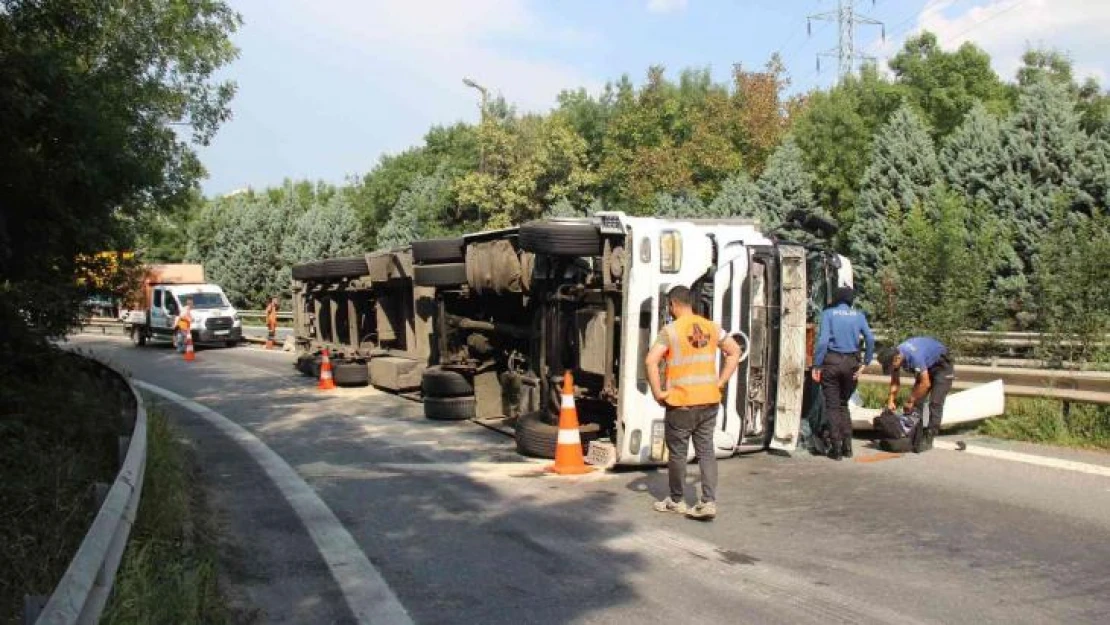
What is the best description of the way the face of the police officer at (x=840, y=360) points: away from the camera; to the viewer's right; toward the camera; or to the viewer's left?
away from the camera

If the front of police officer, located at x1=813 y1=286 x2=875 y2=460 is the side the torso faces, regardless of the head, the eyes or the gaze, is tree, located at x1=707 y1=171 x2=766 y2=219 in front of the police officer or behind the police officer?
in front

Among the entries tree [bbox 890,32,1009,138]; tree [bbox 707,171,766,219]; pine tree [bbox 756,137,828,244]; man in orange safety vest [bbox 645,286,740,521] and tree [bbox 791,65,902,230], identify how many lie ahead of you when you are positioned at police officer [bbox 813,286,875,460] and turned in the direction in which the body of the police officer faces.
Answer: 4

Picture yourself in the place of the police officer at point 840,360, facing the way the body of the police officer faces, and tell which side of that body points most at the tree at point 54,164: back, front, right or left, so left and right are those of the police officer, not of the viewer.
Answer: left

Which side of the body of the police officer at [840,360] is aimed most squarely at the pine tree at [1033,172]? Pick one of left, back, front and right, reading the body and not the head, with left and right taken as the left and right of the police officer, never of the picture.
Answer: front

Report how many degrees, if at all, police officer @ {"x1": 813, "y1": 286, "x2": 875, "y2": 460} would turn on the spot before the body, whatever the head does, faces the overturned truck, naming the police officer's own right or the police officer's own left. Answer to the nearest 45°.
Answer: approximately 90° to the police officer's own left

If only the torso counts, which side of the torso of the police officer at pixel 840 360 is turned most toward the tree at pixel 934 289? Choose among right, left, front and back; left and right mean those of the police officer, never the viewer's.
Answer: front

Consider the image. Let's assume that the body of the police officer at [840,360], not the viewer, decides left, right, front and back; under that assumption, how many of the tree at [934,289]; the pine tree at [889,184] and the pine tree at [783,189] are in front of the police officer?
3

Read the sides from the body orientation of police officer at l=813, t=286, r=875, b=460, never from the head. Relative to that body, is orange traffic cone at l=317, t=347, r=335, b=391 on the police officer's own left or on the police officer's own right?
on the police officer's own left

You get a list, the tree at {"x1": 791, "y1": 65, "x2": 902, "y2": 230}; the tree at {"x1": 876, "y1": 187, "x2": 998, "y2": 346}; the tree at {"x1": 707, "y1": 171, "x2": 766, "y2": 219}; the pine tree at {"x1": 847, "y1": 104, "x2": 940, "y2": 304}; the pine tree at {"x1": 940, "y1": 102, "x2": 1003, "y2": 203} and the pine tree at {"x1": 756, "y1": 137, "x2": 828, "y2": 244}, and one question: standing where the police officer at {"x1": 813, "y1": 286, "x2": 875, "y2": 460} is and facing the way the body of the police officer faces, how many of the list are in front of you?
6

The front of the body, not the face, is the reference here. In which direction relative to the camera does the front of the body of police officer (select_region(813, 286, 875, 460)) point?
away from the camera

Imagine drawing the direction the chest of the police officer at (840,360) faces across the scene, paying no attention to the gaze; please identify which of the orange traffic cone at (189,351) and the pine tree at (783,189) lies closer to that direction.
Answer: the pine tree
